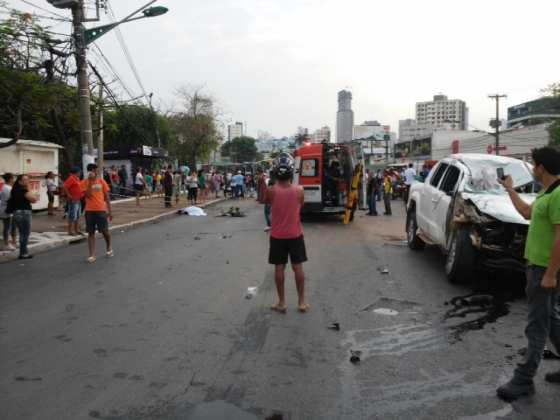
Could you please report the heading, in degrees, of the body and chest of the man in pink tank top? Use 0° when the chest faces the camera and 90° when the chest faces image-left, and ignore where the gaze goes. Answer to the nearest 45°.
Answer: approximately 180°

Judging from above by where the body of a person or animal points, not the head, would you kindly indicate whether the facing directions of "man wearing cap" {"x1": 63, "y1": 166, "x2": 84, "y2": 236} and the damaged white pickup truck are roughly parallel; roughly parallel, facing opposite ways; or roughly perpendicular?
roughly perpendicular

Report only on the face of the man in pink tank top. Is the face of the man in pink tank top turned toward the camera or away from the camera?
away from the camera

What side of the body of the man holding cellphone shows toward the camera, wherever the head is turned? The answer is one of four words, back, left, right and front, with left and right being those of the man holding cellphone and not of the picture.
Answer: left

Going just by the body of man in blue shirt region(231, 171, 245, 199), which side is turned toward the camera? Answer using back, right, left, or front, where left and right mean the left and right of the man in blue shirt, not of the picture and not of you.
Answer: back

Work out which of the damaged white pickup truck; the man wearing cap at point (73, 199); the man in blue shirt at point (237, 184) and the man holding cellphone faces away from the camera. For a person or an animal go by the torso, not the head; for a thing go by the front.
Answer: the man in blue shirt

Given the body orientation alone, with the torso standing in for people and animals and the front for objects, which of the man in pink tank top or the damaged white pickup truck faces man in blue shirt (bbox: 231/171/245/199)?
the man in pink tank top
